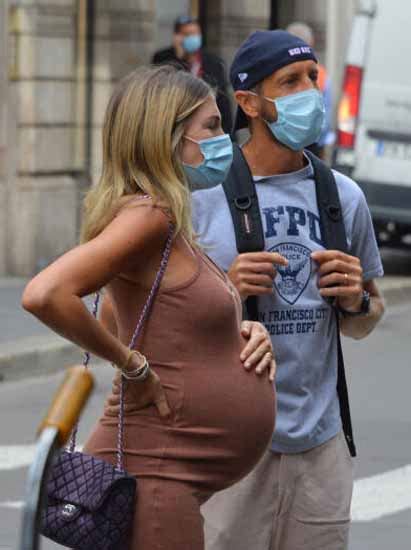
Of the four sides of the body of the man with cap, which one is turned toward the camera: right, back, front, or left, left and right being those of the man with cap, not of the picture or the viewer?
front

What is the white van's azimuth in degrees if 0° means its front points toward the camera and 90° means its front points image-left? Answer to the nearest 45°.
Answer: approximately 180°

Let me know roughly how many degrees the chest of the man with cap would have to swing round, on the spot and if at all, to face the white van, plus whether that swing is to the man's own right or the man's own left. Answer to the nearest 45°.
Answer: approximately 180°

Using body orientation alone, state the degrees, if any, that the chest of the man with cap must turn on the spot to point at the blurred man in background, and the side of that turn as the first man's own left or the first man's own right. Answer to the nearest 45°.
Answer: approximately 180°

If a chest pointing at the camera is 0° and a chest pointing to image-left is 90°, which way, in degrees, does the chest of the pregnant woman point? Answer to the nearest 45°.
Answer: approximately 270°

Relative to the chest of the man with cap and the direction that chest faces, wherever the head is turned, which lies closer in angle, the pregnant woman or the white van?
the pregnant woman

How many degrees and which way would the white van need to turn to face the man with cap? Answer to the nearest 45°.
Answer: approximately 180°

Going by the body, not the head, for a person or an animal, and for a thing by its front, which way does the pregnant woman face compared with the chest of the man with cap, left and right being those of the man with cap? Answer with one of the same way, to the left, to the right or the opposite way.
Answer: to the left

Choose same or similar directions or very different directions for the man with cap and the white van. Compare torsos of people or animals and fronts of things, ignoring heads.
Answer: very different directions

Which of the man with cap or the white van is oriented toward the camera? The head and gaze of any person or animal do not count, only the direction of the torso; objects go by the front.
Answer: the man with cap

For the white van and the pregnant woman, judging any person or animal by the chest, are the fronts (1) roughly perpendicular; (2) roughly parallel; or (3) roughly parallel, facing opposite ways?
roughly perpendicular

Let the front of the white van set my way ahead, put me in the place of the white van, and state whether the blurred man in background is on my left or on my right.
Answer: on my left
